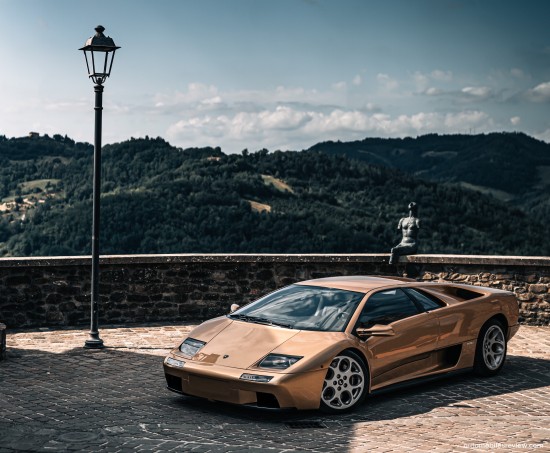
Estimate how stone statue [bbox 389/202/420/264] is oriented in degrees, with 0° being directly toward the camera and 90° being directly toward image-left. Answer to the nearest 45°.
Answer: approximately 45°

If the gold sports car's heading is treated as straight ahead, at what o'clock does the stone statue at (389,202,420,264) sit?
The stone statue is roughly at 5 o'clock from the gold sports car.

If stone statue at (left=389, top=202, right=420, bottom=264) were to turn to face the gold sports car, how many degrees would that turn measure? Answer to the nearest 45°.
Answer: approximately 45° to its left

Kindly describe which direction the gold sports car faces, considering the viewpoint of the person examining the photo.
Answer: facing the viewer and to the left of the viewer

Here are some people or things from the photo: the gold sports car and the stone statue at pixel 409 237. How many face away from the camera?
0
